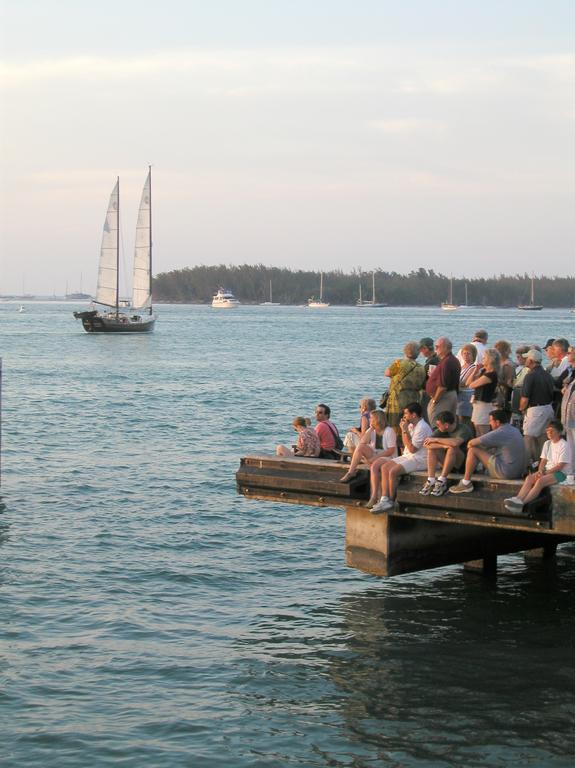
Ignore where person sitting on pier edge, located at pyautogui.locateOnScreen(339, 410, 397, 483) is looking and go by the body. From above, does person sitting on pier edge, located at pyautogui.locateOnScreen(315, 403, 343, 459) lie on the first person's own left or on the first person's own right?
on the first person's own right

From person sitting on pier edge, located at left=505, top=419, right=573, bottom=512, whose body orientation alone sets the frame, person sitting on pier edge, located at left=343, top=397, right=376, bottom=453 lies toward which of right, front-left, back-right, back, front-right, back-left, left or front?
right

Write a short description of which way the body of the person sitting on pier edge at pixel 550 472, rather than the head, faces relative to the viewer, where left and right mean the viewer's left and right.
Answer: facing the viewer and to the left of the viewer

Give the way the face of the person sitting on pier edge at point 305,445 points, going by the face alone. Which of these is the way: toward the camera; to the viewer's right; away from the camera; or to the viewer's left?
to the viewer's left

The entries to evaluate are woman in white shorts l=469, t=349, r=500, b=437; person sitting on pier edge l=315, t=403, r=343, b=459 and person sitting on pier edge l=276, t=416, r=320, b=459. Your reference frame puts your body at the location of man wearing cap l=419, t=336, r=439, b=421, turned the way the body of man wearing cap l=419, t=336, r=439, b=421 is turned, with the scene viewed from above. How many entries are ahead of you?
2

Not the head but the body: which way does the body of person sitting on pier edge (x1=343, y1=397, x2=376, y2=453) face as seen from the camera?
to the viewer's left

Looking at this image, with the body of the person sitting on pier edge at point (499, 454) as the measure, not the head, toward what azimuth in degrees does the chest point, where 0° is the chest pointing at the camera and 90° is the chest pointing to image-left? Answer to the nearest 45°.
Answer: approximately 90°

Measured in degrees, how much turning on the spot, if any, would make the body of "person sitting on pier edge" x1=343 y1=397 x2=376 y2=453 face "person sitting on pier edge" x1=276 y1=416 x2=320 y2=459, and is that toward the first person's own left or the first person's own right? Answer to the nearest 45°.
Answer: approximately 45° to the first person's own right

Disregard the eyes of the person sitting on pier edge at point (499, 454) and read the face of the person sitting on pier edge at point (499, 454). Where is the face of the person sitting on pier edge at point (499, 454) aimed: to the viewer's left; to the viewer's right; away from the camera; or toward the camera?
to the viewer's left

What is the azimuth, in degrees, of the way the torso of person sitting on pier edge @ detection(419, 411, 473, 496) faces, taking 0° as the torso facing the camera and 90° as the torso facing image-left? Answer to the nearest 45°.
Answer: approximately 45°

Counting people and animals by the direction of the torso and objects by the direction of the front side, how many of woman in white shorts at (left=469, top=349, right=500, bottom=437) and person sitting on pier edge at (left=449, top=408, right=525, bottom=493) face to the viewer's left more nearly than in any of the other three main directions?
2

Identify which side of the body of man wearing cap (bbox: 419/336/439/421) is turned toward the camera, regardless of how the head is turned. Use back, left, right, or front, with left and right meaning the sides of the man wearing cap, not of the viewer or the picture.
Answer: left

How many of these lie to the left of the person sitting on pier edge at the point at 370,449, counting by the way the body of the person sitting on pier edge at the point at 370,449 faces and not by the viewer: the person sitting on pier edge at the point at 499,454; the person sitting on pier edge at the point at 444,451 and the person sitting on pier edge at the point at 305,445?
2

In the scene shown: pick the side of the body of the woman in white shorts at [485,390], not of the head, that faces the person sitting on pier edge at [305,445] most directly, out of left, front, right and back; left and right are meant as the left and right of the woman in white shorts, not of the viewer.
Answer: front

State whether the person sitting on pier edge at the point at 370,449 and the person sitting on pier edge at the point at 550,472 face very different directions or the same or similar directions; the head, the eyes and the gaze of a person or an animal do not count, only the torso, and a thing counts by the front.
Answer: same or similar directions

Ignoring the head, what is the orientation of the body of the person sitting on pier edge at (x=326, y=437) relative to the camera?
to the viewer's left

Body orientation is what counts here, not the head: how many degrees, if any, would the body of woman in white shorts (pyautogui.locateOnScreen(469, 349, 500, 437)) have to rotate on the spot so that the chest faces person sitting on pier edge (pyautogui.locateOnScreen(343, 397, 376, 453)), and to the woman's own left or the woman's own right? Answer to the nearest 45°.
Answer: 0° — they already face them

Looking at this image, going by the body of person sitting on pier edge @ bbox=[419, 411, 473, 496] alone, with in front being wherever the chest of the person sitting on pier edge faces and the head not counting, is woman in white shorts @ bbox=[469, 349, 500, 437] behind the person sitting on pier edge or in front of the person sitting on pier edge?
behind

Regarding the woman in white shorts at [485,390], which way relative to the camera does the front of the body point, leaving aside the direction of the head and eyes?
to the viewer's left
